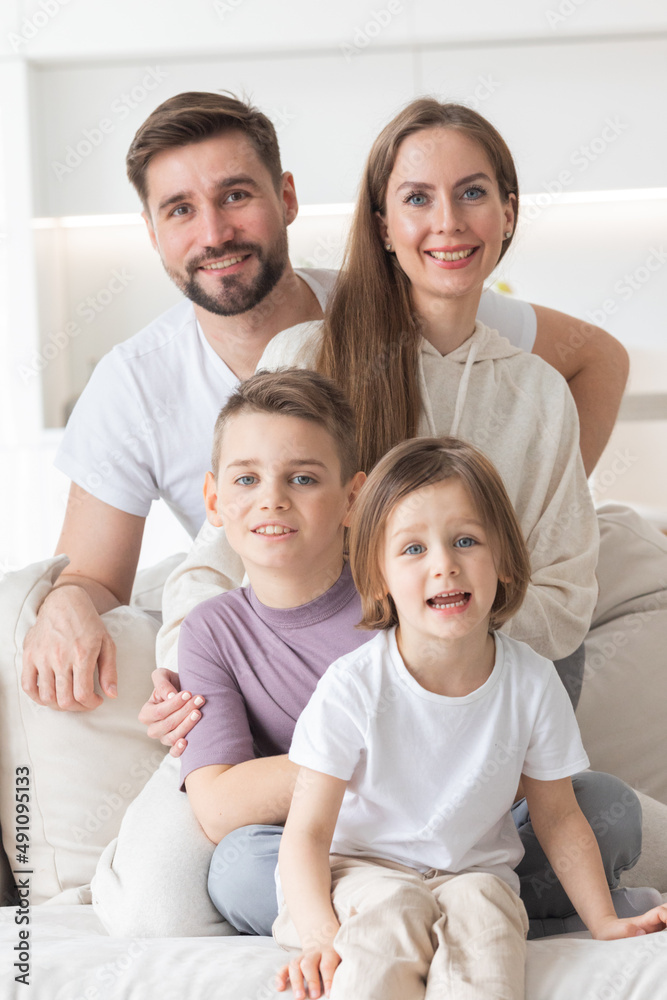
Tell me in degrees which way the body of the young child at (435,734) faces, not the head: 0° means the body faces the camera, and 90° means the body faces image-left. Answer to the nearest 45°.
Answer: approximately 0°

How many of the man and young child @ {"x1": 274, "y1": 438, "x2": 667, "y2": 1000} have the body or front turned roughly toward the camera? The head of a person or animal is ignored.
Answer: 2
